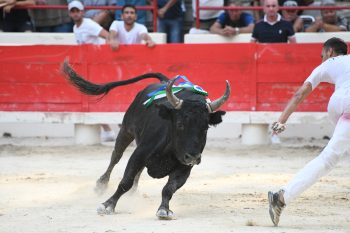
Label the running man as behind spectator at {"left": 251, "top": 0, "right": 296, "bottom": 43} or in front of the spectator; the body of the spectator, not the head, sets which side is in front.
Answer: in front

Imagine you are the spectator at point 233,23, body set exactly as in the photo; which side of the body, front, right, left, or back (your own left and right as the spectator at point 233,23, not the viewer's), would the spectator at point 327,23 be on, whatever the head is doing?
left

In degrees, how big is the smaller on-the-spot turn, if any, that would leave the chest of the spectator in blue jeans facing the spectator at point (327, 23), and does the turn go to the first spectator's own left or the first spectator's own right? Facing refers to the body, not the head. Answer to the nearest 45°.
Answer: approximately 135° to the first spectator's own left

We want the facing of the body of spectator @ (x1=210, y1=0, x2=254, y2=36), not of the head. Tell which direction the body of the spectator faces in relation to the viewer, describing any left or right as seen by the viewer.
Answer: facing the viewer

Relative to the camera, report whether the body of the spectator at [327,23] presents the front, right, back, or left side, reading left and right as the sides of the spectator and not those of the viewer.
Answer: front

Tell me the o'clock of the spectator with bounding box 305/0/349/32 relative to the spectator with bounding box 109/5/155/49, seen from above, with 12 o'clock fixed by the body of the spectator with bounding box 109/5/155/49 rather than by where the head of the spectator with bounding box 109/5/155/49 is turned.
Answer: the spectator with bounding box 305/0/349/32 is roughly at 9 o'clock from the spectator with bounding box 109/5/155/49.

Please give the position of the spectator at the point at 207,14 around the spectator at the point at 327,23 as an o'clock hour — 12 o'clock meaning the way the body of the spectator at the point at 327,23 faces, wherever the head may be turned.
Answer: the spectator at the point at 207,14 is roughly at 3 o'clock from the spectator at the point at 327,23.

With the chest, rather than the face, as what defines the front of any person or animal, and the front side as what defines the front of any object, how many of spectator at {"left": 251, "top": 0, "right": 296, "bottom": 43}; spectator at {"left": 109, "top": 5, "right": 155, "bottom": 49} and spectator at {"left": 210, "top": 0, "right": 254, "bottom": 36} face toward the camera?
3

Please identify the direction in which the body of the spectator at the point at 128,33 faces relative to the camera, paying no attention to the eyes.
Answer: toward the camera

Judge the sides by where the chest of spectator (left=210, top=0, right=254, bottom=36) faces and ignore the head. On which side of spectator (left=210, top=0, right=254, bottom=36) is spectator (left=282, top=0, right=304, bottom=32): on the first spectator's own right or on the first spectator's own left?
on the first spectator's own left

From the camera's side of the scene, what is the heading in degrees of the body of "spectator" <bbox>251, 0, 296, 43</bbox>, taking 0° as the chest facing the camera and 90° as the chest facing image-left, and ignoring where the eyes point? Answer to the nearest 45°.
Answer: approximately 0°

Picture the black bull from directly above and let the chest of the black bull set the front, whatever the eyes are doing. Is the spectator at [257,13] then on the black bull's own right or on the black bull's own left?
on the black bull's own left

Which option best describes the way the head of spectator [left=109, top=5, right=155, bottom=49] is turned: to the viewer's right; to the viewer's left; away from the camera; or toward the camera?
toward the camera

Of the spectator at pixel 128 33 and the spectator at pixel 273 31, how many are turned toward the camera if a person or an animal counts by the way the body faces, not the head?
2
